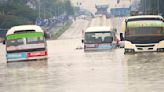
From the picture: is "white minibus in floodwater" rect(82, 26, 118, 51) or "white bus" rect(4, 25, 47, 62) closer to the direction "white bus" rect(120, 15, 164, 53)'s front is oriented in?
the white bus

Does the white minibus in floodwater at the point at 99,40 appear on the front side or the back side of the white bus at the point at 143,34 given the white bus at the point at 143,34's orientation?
on the back side

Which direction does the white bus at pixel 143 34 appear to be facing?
toward the camera

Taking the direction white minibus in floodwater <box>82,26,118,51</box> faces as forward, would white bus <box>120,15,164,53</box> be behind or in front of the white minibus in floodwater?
in front
